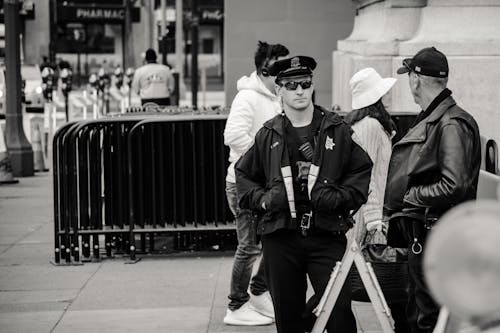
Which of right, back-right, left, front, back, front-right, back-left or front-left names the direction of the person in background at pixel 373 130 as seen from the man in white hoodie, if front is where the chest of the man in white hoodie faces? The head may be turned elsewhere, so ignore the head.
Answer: front-right

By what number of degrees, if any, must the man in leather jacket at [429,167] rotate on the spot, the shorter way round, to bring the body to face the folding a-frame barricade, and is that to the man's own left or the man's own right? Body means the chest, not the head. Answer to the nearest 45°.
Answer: approximately 45° to the man's own left

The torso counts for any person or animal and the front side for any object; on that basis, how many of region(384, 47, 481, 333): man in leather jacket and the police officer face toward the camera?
1

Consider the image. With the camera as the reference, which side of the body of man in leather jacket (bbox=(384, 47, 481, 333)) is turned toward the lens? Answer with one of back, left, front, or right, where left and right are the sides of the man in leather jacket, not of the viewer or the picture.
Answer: left

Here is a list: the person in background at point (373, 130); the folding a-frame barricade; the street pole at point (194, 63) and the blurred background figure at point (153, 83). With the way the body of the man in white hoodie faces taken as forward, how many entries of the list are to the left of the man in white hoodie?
2

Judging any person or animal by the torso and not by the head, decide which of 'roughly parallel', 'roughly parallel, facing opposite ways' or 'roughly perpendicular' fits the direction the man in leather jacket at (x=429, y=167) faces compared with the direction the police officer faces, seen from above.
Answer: roughly perpendicular

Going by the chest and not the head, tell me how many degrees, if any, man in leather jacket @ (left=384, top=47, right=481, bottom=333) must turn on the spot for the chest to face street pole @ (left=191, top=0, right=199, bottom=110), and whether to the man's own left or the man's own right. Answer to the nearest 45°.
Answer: approximately 90° to the man's own right

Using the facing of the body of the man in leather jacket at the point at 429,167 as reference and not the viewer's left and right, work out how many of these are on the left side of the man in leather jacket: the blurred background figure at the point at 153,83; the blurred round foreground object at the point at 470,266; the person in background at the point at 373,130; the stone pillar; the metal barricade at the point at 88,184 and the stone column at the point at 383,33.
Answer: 1

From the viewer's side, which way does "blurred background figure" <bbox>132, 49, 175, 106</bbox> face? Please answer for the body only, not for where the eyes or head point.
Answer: away from the camera

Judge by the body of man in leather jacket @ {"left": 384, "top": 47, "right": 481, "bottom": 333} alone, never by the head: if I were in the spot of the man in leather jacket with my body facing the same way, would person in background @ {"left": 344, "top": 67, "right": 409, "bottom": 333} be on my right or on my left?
on my right

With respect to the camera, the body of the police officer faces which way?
toward the camera
